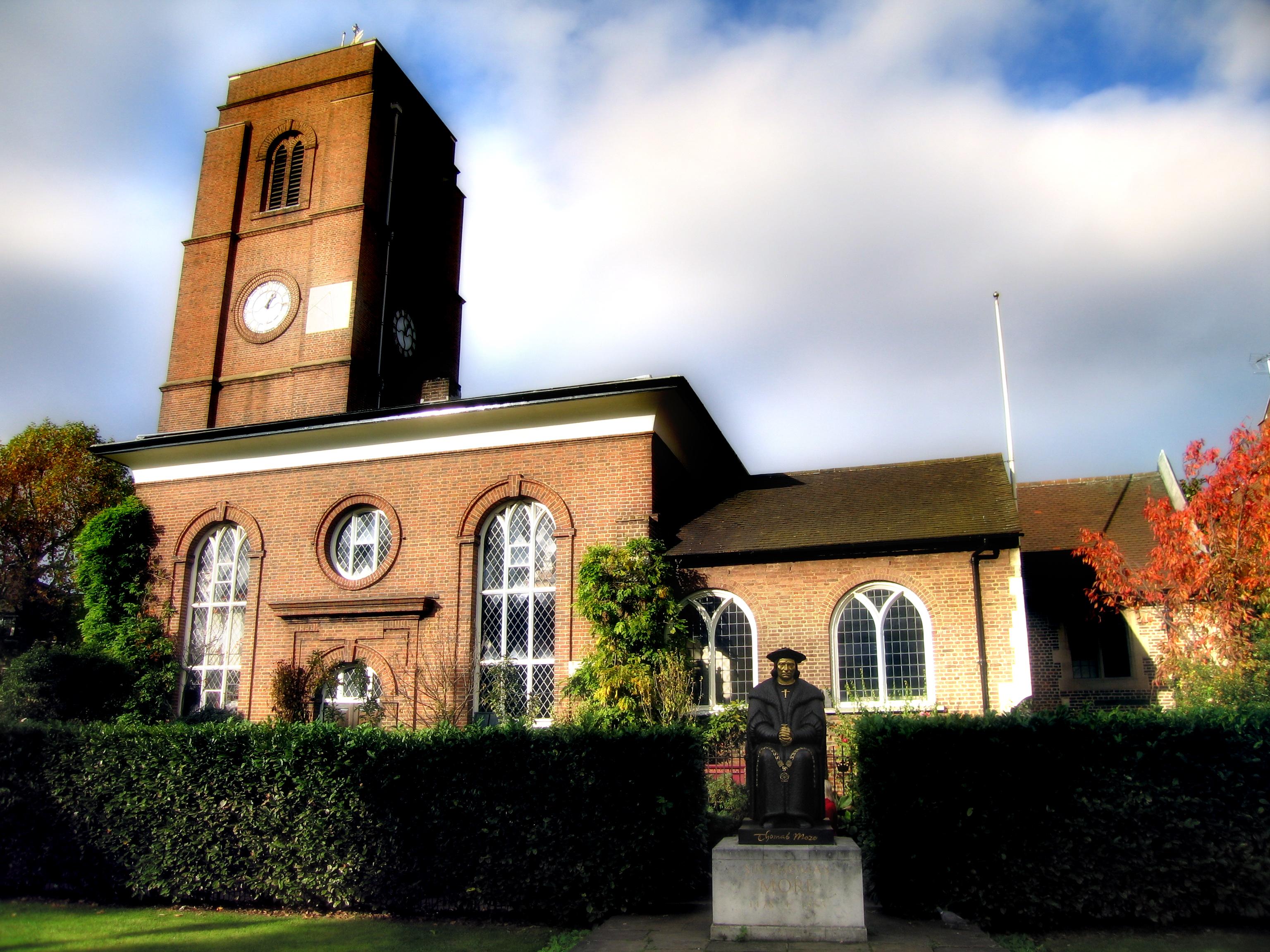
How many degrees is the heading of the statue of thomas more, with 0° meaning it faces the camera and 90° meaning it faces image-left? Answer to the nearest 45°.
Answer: approximately 0°

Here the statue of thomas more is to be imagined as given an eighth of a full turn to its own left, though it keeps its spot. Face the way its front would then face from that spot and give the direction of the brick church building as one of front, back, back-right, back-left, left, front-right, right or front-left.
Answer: back

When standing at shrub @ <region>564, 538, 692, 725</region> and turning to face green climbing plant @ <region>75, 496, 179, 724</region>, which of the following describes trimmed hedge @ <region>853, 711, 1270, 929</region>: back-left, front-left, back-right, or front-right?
back-left

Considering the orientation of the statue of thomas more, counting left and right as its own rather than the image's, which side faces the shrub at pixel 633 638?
back

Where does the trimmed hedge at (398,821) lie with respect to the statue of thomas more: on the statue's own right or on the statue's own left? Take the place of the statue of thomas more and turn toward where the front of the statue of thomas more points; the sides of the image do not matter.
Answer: on the statue's own right
